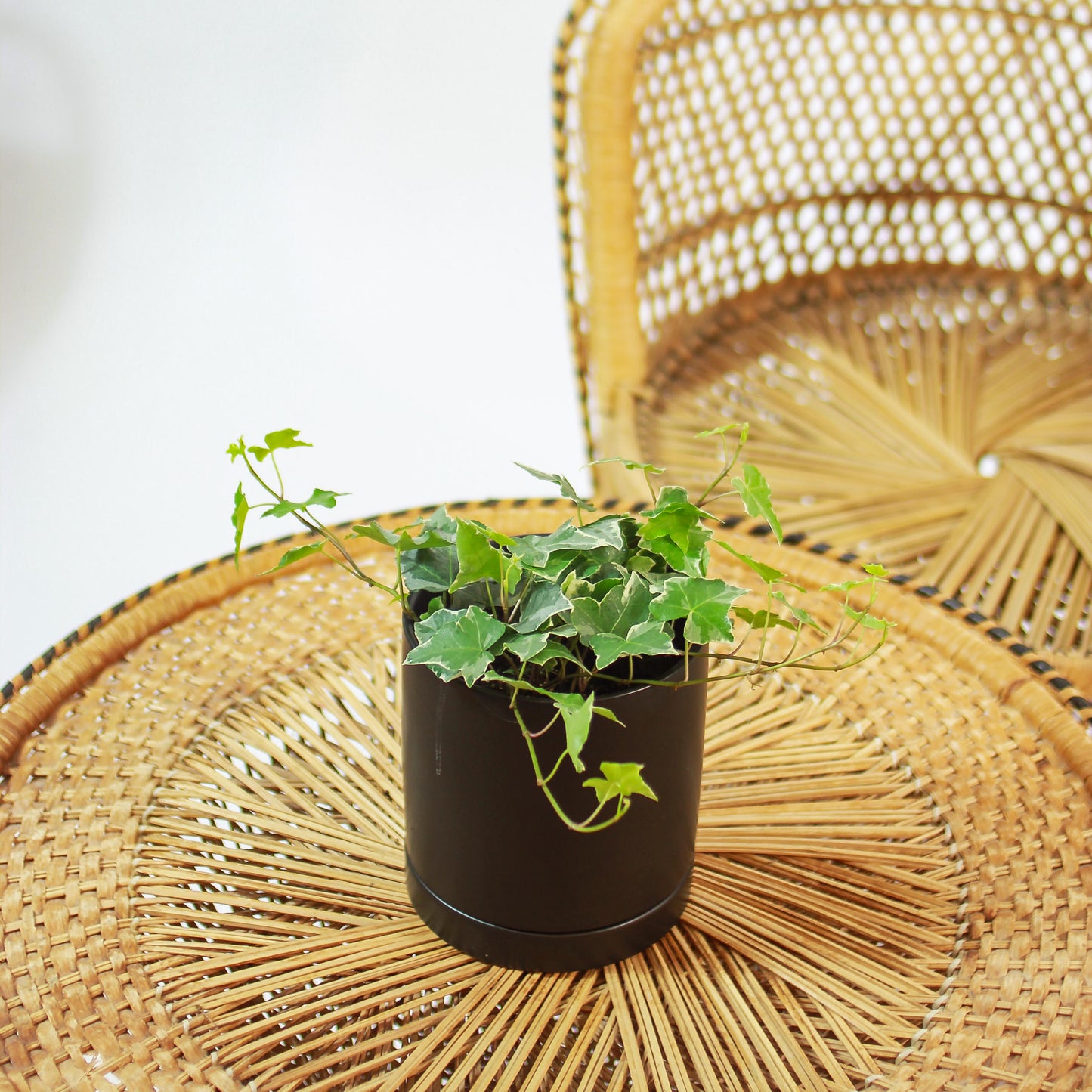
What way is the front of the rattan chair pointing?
toward the camera
